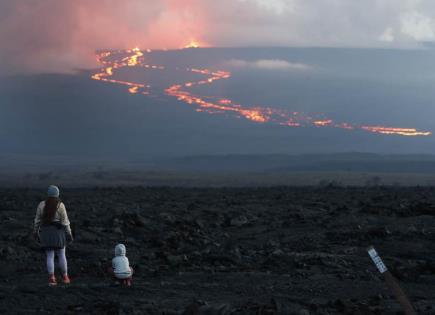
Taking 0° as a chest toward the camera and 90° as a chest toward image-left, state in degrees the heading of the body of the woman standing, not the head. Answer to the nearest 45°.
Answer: approximately 180°

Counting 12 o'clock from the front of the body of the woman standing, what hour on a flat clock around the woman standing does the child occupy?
The child is roughly at 4 o'clock from the woman standing.

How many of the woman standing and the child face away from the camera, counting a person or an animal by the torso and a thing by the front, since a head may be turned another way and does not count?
2

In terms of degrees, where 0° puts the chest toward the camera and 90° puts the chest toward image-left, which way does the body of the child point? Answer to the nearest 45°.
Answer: approximately 180°

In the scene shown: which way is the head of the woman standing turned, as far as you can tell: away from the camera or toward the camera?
away from the camera
